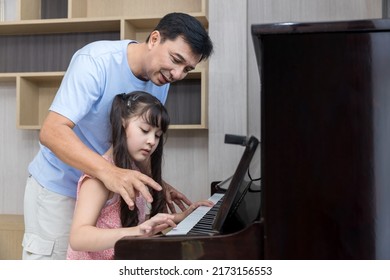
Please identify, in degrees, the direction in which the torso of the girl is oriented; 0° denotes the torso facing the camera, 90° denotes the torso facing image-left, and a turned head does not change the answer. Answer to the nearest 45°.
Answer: approximately 315°

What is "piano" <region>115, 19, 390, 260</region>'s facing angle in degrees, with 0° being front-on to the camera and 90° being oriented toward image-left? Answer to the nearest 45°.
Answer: approximately 90°

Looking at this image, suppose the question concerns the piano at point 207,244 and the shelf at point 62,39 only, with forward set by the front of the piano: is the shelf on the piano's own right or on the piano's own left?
on the piano's own right

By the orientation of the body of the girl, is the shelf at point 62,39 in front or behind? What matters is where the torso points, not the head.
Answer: behind

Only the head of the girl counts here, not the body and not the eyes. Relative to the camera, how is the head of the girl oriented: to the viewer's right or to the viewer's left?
to the viewer's right

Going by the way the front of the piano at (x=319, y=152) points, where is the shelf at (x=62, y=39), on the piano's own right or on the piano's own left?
on the piano's own right
